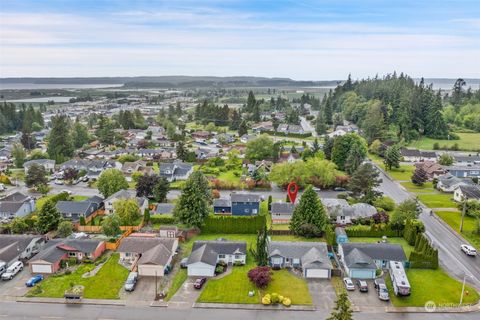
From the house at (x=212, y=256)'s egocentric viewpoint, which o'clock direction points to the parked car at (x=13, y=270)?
The parked car is roughly at 3 o'clock from the house.

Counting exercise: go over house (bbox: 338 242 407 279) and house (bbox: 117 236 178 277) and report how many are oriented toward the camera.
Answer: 2

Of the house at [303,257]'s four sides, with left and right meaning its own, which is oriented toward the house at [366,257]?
left

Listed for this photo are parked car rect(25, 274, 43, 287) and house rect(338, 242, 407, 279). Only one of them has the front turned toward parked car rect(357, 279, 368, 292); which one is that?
the house

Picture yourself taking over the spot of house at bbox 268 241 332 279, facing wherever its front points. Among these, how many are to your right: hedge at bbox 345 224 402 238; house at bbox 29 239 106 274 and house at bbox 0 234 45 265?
2

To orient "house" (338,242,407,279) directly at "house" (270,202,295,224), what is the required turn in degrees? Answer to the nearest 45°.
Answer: approximately 135° to its right

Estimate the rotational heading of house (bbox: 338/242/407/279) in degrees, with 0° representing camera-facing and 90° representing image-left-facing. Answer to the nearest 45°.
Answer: approximately 0°
